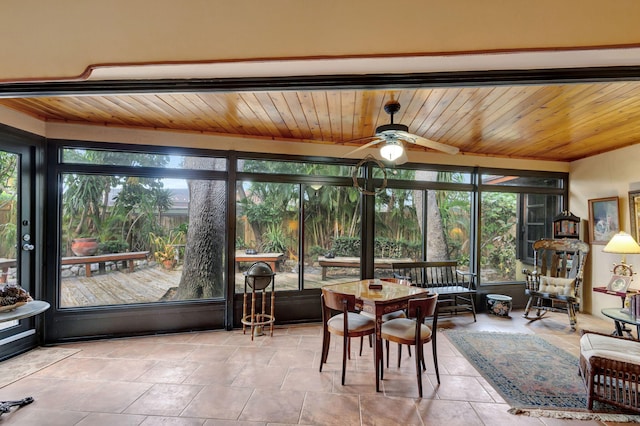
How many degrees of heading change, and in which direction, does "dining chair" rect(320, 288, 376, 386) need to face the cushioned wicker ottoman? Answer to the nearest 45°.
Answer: approximately 45° to its right

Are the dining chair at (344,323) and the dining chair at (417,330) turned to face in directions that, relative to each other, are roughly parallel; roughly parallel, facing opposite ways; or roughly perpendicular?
roughly perpendicular

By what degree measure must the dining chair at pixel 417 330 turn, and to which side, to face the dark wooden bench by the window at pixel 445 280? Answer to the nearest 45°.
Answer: approximately 45° to its right

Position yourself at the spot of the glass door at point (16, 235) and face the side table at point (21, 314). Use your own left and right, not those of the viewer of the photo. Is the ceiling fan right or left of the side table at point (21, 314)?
left

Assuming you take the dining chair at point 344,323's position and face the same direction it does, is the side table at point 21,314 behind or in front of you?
behind

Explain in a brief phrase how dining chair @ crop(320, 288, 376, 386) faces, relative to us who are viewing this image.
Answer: facing away from the viewer and to the right of the viewer

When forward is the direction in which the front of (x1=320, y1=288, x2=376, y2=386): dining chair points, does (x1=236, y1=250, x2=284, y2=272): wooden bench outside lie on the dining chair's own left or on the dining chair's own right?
on the dining chair's own left

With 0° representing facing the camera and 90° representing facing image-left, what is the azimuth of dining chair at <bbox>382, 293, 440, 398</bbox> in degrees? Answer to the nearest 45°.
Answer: approximately 135°

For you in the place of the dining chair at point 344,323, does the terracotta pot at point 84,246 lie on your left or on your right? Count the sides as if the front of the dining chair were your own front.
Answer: on your left
